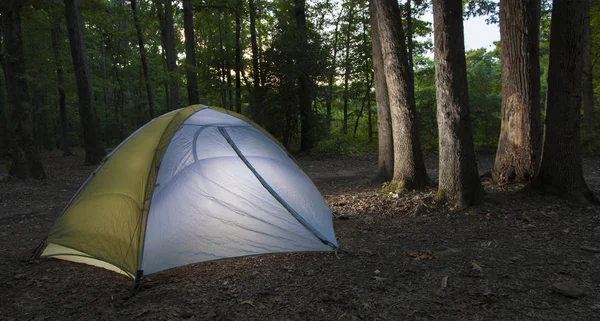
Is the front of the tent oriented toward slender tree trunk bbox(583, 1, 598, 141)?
no

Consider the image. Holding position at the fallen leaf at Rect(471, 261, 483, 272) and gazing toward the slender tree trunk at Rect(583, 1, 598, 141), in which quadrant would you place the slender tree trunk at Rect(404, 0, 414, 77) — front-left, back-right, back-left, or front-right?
front-left

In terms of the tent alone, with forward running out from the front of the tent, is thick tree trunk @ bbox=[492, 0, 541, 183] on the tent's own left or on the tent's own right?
on the tent's own left

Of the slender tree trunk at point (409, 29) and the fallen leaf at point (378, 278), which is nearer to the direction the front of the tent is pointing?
the fallen leaf

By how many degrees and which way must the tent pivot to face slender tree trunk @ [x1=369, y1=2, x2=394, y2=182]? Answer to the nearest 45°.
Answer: approximately 90° to its left

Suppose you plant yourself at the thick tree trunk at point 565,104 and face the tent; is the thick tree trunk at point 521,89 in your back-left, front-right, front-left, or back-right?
back-right

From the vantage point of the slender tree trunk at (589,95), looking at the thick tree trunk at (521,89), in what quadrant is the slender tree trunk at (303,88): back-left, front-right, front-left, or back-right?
front-right

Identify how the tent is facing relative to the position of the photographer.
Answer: facing the viewer and to the right of the viewer

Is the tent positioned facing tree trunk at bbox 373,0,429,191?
no

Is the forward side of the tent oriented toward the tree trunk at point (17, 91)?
no

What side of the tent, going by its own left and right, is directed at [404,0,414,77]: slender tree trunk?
left
